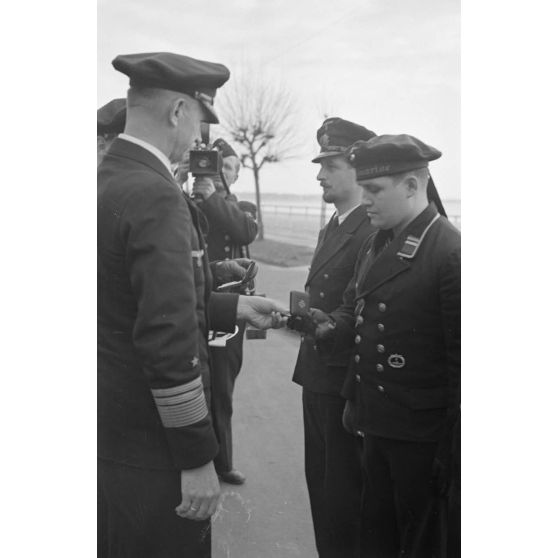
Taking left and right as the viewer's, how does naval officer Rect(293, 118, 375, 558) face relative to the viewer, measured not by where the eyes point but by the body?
facing the viewer and to the left of the viewer

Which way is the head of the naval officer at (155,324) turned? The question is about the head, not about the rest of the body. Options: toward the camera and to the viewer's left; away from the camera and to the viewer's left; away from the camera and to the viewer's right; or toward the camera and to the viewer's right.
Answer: away from the camera and to the viewer's right

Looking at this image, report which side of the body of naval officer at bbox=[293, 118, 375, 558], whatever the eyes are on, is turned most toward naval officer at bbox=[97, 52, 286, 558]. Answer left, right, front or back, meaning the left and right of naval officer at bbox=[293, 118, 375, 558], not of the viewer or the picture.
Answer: front

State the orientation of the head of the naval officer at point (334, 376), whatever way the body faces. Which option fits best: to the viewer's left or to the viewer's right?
to the viewer's left
